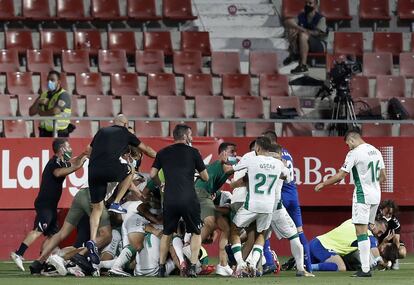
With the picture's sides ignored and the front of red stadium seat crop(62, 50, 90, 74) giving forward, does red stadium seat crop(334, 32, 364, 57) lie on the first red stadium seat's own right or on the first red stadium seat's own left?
on the first red stadium seat's own left

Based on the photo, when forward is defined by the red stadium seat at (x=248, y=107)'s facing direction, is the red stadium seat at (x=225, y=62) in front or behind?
behind

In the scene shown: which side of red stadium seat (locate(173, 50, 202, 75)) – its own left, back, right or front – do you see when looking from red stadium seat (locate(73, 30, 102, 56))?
right

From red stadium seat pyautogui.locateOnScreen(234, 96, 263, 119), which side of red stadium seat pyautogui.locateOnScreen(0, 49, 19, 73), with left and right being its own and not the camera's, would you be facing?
left

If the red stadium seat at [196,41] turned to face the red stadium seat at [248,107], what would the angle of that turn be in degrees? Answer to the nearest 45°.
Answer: approximately 45° to its left

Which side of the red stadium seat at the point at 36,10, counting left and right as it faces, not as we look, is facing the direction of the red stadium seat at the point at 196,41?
left

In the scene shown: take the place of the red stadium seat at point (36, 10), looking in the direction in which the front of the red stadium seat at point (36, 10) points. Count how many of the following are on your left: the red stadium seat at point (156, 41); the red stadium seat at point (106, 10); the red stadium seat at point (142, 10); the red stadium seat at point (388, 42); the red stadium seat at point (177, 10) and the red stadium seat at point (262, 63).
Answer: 6

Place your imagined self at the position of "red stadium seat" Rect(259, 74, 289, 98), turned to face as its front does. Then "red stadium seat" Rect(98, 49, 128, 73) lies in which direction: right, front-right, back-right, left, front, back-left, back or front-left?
right

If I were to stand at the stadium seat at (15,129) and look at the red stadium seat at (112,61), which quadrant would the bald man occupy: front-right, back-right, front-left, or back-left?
back-right

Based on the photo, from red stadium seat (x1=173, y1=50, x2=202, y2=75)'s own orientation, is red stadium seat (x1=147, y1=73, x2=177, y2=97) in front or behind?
in front

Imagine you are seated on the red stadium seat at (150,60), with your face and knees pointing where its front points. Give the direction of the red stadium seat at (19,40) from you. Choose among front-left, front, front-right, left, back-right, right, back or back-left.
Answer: right

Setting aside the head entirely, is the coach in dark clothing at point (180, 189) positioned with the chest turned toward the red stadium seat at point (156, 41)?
yes
